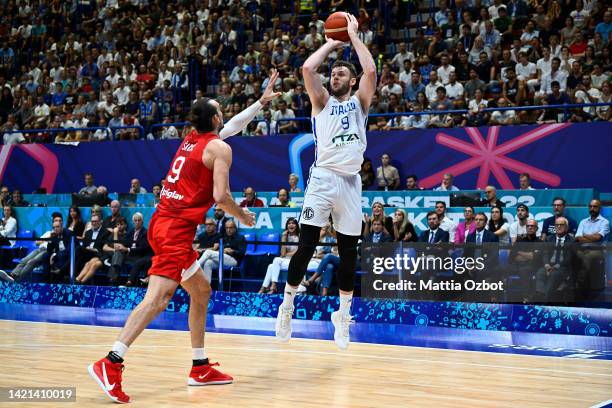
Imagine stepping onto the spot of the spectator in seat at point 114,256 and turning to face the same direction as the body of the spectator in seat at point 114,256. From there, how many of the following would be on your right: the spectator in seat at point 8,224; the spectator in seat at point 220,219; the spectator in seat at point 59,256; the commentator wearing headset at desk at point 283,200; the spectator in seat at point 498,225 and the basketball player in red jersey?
2

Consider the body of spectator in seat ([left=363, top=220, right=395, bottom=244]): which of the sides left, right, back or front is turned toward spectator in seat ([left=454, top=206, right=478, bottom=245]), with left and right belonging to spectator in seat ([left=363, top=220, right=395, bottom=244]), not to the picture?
left

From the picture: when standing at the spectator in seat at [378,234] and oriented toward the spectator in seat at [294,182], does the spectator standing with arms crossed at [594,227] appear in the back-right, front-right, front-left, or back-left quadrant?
back-right

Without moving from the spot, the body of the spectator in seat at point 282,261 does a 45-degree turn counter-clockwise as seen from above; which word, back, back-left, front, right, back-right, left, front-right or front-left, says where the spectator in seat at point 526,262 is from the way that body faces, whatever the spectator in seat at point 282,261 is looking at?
front-left

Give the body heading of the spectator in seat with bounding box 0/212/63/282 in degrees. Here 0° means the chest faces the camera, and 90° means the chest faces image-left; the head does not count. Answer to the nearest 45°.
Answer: approximately 45°

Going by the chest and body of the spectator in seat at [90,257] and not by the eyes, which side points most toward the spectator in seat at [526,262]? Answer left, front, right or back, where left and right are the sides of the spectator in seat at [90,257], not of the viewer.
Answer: left

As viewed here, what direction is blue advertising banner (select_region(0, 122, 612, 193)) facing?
toward the camera

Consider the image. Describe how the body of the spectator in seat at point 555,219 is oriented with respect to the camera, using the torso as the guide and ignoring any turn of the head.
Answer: toward the camera

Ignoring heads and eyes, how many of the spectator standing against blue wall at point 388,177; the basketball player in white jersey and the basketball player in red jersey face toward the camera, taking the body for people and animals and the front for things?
2

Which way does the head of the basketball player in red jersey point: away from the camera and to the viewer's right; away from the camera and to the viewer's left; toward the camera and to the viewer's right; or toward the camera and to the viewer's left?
away from the camera and to the viewer's right

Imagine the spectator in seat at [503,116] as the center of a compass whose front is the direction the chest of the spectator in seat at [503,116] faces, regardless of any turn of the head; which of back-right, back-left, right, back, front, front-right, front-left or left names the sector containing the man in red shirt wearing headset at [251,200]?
right

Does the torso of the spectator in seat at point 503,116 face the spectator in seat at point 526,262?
yes

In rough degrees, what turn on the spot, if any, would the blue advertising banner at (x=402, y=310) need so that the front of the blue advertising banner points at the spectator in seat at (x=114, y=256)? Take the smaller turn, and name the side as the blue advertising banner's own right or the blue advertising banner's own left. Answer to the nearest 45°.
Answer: approximately 135° to the blue advertising banner's own right

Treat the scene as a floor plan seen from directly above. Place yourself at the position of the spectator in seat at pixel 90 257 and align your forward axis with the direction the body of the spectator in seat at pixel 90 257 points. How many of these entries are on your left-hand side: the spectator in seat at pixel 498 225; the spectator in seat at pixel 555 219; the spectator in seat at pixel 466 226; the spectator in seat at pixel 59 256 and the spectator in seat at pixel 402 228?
4

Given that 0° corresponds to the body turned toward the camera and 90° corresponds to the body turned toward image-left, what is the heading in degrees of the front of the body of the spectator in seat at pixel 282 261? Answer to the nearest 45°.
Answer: approximately 45°

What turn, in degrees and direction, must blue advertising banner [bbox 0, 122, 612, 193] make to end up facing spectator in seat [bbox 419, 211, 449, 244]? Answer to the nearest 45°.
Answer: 0° — it already faces them
